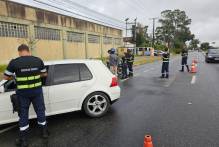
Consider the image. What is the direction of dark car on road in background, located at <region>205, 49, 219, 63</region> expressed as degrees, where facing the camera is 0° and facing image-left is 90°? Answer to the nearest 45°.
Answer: approximately 0°

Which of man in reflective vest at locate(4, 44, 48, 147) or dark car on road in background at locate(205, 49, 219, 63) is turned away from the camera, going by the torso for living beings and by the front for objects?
the man in reflective vest

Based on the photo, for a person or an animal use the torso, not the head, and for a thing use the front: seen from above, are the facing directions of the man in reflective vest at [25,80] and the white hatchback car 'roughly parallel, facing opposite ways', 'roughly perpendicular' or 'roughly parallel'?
roughly perpendicular

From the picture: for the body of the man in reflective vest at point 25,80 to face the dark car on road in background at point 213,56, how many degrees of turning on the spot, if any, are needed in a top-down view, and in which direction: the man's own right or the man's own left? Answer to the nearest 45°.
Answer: approximately 45° to the man's own right

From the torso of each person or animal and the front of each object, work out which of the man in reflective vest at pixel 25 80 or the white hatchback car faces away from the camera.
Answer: the man in reflective vest

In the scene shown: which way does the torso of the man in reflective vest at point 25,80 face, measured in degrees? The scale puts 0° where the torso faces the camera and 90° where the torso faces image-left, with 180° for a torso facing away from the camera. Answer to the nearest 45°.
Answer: approximately 180°
